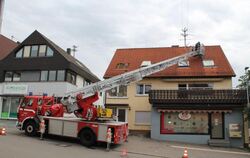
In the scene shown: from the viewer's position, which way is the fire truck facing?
facing away from the viewer and to the left of the viewer

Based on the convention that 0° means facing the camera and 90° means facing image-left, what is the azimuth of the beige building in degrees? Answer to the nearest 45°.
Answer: approximately 0°

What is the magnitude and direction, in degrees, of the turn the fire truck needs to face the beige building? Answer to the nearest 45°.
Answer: approximately 90° to its right

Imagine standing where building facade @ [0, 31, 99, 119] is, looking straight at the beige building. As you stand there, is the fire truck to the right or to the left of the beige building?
right

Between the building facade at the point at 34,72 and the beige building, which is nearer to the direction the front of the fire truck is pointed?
the building facade

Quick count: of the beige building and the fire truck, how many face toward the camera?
1

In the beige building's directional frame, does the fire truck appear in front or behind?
in front

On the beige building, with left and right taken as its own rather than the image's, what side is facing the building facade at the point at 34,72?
right

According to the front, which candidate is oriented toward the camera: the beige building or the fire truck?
the beige building
